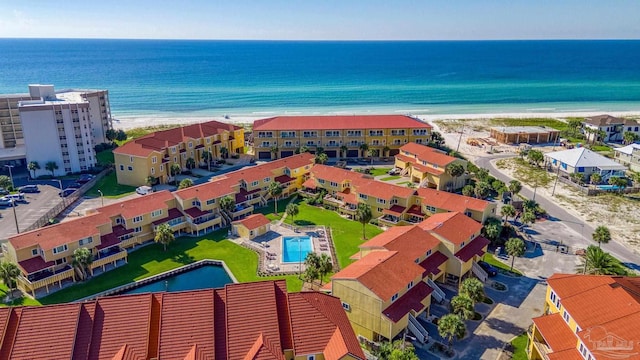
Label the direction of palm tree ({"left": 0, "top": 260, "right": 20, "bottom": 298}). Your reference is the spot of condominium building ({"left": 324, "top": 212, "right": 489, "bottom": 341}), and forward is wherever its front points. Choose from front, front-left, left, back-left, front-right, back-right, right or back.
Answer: back-right

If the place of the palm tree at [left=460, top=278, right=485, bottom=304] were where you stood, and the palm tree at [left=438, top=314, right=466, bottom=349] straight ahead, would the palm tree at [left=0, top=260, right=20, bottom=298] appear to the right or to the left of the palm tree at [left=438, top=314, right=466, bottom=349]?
right

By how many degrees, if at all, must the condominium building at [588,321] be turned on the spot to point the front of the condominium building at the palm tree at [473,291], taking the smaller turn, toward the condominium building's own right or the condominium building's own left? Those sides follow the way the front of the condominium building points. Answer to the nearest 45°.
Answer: approximately 45° to the condominium building's own right

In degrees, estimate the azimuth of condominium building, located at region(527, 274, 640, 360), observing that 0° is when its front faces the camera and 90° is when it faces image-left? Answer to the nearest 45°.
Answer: approximately 45°

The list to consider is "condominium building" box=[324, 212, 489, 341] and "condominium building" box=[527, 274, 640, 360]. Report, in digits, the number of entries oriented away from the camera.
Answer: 0

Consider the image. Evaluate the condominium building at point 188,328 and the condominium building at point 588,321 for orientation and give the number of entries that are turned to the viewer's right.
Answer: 0

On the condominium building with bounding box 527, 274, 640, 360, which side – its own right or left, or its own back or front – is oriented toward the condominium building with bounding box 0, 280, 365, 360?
front

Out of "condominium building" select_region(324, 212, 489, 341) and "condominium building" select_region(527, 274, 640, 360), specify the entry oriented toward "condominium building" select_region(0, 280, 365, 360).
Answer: "condominium building" select_region(527, 274, 640, 360)

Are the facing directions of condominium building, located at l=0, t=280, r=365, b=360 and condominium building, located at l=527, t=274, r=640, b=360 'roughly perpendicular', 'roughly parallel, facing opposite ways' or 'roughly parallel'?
roughly perpendicular

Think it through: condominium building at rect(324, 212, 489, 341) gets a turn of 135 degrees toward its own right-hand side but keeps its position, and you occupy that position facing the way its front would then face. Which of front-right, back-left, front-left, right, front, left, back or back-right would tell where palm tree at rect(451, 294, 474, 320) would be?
back
